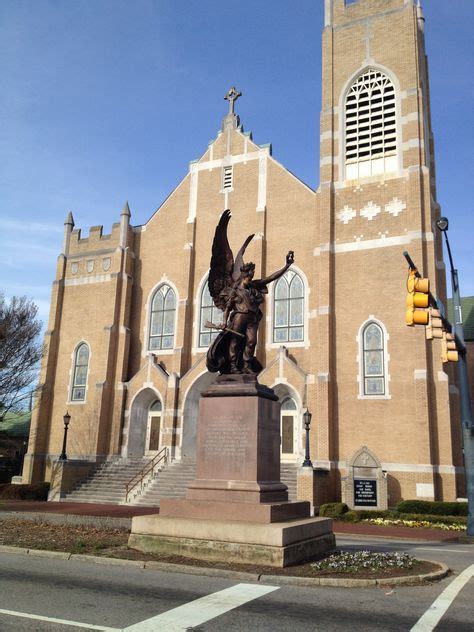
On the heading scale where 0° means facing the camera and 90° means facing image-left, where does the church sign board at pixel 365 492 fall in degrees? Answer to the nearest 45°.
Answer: approximately 0°

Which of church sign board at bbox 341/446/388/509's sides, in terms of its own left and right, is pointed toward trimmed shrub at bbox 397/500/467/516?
left

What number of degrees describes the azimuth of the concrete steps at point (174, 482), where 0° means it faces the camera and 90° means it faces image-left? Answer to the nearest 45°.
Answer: approximately 0°

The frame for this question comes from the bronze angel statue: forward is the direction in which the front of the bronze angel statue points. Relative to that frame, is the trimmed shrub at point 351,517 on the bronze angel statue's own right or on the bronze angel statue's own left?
on the bronze angel statue's own left
